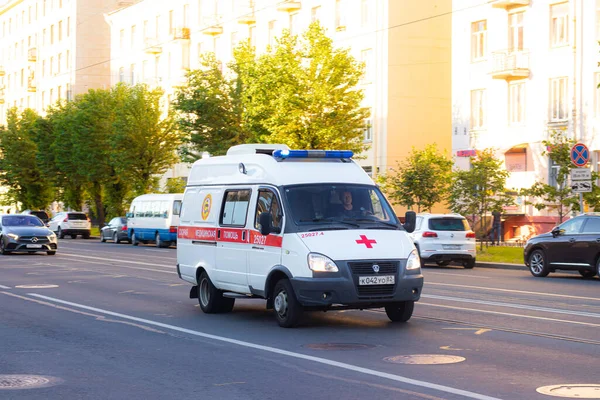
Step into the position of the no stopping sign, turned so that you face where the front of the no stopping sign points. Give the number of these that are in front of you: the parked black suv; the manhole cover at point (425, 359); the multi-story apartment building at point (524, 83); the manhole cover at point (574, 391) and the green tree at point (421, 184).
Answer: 3

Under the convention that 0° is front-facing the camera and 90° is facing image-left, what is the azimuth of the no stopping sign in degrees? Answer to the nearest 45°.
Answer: approximately 0°

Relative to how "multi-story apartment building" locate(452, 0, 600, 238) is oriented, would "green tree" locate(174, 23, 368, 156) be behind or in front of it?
in front

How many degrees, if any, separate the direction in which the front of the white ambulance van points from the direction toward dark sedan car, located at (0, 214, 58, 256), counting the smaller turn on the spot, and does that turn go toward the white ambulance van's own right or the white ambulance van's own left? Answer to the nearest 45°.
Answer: approximately 180°

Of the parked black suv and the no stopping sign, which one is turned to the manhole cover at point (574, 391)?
the no stopping sign

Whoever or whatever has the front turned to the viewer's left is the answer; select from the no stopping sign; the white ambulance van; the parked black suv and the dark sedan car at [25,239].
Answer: the parked black suv

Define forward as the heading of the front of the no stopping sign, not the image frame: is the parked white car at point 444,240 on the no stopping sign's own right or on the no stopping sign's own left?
on the no stopping sign's own right

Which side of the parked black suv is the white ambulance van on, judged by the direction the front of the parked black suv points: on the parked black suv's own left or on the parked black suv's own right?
on the parked black suv's own left

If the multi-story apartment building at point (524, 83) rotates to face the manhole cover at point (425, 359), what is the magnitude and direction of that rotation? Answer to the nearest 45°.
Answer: approximately 45° to its left

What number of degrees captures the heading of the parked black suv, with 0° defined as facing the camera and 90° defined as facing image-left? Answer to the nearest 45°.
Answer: approximately 90°
